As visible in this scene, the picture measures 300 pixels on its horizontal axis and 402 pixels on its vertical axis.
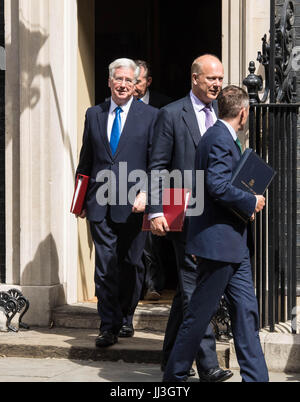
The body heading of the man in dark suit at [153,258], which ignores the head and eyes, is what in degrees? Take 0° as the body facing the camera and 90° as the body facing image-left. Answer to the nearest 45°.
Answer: approximately 45°

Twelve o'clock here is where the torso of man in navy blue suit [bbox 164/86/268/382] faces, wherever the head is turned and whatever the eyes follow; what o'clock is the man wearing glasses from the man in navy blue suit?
The man wearing glasses is roughly at 8 o'clock from the man in navy blue suit.

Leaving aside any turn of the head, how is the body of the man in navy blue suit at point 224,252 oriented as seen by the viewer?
to the viewer's right

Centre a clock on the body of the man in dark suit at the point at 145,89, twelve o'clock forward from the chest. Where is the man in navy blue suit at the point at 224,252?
The man in navy blue suit is roughly at 10 o'clock from the man in dark suit.

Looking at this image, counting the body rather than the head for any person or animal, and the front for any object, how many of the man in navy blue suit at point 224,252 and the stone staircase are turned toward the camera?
1
